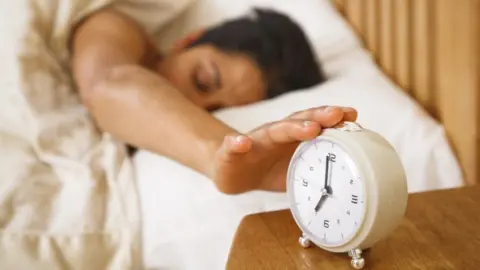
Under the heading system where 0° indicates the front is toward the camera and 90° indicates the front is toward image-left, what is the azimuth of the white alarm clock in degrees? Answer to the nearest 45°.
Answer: approximately 45°
